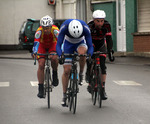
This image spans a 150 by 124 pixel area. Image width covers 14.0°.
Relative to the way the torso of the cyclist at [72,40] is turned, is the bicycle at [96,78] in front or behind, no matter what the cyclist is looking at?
behind

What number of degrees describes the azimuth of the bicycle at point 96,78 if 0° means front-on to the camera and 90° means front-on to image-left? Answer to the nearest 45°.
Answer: approximately 0°

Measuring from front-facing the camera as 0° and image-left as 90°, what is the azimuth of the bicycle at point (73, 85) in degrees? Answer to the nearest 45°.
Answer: approximately 0°

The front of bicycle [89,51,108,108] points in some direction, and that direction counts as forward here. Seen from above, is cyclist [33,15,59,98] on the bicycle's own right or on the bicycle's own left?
on the bicycle's own right

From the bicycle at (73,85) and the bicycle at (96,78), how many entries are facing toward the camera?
2

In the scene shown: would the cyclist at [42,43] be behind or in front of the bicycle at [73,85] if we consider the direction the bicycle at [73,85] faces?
behind

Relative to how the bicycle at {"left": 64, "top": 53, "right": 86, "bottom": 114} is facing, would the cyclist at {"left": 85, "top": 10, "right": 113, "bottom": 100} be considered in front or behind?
behind
